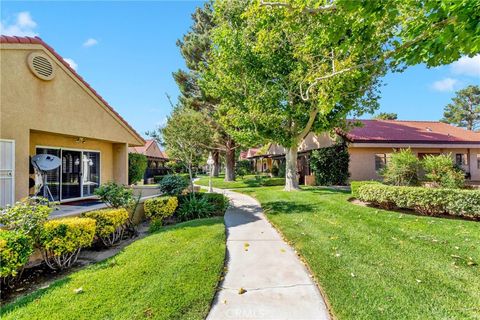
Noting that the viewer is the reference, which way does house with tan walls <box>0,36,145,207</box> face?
facing the viewer and to the right of the viewer

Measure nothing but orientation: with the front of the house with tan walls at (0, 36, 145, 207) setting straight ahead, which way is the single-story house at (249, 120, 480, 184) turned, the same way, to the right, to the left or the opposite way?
to the right

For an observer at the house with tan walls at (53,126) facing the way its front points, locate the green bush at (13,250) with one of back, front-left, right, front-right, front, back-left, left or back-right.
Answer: front-right

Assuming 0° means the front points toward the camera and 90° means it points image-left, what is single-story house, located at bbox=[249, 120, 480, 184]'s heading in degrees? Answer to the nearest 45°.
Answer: approximately 0°

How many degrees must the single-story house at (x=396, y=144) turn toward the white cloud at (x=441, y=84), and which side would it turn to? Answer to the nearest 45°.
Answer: approximately 135° to its left

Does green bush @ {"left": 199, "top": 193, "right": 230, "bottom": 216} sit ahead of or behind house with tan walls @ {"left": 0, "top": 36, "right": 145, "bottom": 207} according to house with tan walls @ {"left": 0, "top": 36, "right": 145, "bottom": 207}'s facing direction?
ahead

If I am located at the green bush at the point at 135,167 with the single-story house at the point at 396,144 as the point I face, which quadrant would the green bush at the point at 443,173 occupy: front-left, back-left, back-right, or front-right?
front-right

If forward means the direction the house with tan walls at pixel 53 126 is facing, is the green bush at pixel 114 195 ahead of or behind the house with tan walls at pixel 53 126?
ahead
